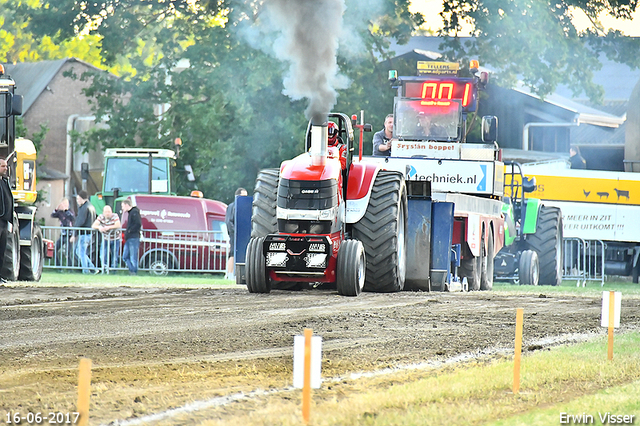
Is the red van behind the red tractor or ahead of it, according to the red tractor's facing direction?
behind

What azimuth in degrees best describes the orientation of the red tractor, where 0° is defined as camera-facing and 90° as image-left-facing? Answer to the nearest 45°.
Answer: approximately 0°

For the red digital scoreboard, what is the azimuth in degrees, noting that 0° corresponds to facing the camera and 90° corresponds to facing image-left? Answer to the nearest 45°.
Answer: approximately 0°

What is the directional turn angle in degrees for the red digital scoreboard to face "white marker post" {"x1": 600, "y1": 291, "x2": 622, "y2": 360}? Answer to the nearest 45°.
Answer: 0° — it already faces it

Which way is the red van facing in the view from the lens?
facing to the right of the viewer

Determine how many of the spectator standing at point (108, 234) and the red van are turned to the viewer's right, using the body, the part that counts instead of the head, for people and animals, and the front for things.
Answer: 1

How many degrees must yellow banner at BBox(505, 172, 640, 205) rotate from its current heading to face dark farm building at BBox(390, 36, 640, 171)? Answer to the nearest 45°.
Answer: approximately 180°

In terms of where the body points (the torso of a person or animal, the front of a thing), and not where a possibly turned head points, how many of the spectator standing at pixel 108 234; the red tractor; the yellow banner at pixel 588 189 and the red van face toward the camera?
3
